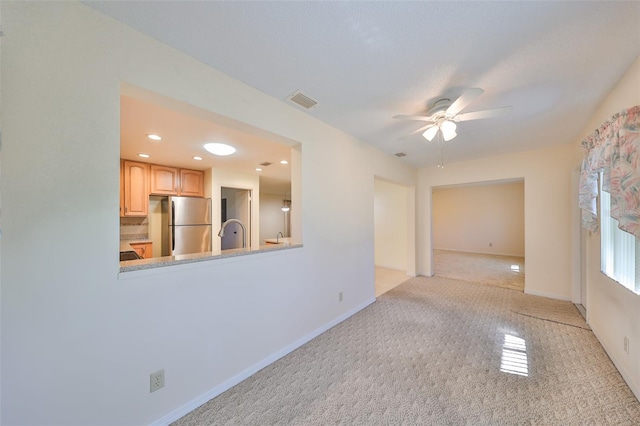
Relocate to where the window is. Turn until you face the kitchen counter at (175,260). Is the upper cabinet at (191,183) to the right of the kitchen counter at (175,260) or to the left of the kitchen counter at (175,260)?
right

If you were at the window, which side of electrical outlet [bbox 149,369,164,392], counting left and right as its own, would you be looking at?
front

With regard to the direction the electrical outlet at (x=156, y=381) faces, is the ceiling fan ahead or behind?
ahead

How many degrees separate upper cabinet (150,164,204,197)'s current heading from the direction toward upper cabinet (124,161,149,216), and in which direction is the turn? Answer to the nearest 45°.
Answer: approximately 135° to its right

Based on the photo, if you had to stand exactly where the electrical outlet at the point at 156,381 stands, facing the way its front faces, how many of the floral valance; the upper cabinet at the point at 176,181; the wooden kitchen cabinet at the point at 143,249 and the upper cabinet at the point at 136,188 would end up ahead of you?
1

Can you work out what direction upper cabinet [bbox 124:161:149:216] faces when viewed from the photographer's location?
facing the viewer and to the right of the viewer

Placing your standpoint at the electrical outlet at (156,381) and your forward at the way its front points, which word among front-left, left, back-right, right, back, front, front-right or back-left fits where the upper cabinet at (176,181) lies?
back-left

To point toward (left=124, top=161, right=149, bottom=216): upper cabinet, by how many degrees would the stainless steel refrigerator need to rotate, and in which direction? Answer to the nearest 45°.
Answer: approximately 135° to its right

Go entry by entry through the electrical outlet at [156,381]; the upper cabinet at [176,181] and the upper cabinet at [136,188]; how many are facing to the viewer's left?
0

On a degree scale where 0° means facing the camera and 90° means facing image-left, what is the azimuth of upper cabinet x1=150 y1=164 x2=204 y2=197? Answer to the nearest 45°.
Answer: approximately 315°

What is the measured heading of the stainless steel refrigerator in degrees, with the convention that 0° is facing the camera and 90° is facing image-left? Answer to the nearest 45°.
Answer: approximately 315°
